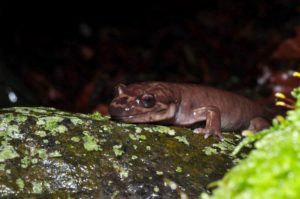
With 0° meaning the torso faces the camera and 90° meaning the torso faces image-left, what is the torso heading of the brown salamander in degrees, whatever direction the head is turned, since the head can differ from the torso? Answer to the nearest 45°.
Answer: approximately 45°
